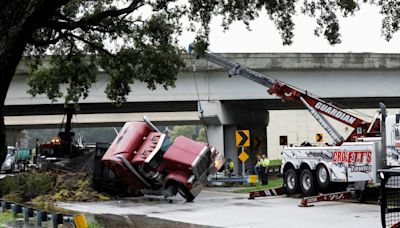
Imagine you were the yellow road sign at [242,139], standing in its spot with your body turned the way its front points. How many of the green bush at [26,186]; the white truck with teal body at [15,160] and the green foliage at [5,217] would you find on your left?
0

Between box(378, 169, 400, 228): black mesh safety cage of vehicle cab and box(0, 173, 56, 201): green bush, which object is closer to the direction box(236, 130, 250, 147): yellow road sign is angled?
the black mesh safety cage of vehicle cab

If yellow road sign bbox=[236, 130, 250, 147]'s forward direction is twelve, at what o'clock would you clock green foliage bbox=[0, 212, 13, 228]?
The green foliage is roughly at 1 o'clock from the yellow road sign.

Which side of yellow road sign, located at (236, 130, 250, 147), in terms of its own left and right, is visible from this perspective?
front

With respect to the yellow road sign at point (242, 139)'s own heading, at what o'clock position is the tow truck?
The tow truck is roughly at 11 o'clock from the yellow road sign.

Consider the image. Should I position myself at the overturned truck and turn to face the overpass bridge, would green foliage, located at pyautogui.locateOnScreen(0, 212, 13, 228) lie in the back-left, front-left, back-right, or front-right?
back-left

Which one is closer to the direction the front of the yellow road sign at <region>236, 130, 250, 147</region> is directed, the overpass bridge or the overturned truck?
the overturned truck

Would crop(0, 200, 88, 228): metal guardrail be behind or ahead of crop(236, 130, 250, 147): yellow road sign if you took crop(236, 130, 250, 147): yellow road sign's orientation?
ahead

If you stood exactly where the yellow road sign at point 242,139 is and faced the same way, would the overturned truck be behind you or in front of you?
in front

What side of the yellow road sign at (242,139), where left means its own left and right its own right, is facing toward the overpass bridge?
back

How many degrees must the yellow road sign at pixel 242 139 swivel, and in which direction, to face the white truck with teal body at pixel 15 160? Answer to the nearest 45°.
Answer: approximately 135° to its right

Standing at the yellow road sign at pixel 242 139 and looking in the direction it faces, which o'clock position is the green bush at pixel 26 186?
The green bush is roughly at 2 o'clock from the yellow road sign.
